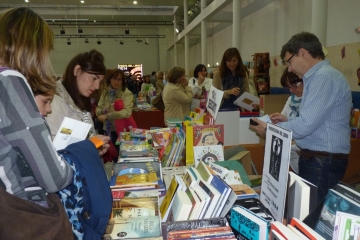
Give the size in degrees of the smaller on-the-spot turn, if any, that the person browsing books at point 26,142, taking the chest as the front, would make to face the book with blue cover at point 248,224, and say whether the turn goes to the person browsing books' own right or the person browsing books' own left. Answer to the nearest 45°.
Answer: approximately 45° to the person browsing books' own right

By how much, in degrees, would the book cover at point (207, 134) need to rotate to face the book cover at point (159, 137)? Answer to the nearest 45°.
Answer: approximately 135° to its right

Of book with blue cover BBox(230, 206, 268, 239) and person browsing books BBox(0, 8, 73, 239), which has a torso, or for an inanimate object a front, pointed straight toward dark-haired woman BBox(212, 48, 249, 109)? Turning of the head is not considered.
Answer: the person browsing books

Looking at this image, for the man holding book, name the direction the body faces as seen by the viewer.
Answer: to the viewer's left

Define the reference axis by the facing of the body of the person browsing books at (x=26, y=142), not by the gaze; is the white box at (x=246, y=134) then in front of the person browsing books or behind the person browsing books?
in front

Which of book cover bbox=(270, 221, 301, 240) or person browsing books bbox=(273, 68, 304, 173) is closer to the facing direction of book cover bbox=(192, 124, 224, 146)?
the book cover

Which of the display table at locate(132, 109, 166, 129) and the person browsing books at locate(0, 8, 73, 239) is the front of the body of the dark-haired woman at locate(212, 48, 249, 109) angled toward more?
the person browsing books

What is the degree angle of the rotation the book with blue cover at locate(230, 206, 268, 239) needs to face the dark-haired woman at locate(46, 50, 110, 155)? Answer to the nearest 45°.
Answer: approximately 90° to its right

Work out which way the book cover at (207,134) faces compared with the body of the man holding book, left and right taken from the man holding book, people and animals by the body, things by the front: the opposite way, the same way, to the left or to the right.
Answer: to the left

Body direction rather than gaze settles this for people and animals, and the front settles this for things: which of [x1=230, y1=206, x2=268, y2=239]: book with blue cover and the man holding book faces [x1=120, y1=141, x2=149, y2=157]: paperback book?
the man holding book

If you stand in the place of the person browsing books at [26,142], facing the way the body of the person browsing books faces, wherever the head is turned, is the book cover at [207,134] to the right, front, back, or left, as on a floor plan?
front

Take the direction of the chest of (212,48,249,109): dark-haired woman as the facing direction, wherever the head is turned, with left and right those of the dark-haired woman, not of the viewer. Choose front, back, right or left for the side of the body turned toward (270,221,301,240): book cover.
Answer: front

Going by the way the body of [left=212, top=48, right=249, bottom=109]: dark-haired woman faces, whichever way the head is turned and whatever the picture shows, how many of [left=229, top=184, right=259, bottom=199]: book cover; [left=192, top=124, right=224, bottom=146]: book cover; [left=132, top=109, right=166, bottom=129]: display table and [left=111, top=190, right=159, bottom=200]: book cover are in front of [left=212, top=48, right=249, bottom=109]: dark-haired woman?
3

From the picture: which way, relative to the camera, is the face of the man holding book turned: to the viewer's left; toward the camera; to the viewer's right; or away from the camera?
to the viewer's left

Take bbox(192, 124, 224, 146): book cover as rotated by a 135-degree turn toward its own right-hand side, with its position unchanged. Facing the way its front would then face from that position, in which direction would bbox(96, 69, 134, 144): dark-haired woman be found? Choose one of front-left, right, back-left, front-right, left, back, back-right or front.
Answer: front

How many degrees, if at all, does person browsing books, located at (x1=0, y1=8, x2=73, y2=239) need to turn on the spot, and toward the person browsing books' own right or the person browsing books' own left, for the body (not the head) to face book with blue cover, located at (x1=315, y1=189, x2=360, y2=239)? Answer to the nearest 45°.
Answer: approximately 45° to the person browsing books' own right

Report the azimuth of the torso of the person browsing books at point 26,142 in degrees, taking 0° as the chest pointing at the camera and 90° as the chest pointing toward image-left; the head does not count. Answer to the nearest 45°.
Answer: approximately 225°

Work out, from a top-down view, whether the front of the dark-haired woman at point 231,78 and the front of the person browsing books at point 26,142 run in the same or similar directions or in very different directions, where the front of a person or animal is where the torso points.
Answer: very different directions
